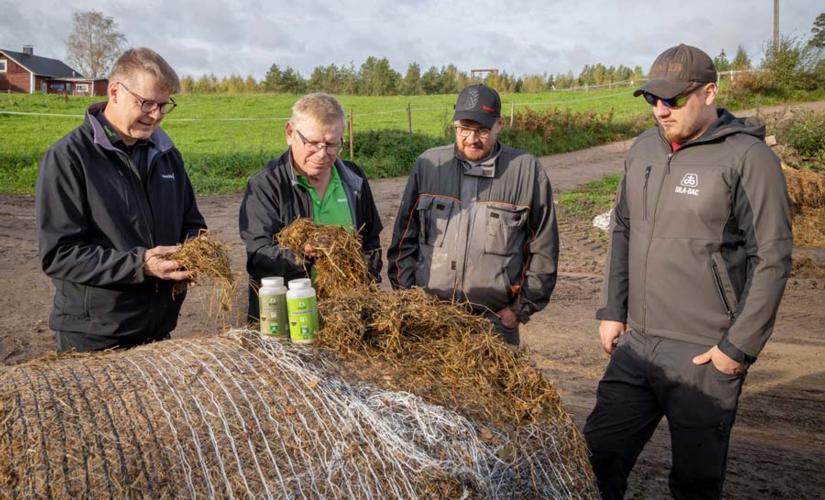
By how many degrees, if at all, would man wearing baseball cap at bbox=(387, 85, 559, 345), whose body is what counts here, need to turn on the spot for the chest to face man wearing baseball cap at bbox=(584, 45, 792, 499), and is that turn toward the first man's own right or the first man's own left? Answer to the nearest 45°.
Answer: approximately 45° to the first man's own left

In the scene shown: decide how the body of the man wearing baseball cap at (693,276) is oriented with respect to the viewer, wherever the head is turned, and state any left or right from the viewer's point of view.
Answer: facing the viewer and to the left of the viewer

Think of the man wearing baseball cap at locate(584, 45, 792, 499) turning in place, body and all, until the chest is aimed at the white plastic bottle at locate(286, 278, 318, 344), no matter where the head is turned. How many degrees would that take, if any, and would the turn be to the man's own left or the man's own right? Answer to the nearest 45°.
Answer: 0° — they already face it

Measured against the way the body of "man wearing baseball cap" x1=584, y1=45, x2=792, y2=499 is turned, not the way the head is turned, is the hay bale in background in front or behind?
behind

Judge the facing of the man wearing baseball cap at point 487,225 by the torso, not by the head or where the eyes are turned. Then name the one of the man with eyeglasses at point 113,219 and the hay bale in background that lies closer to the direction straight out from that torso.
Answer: the man with eyeglasses

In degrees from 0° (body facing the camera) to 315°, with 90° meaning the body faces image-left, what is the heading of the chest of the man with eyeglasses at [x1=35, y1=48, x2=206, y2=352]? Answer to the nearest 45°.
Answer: approximately 315°

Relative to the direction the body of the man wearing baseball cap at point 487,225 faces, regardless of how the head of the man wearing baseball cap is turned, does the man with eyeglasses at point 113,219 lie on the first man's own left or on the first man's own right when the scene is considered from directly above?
on the first man's own right

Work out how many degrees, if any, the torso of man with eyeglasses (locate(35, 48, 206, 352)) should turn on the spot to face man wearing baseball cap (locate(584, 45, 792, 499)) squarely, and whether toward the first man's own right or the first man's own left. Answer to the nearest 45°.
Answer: approximately 45° to the first man's own left

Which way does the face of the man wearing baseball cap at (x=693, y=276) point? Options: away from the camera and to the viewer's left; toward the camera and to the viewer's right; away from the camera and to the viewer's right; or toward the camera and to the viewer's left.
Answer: toward the camera and to the viewer's left

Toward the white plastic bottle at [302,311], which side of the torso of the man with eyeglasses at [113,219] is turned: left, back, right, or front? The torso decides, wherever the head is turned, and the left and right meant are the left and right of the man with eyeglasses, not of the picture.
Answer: front

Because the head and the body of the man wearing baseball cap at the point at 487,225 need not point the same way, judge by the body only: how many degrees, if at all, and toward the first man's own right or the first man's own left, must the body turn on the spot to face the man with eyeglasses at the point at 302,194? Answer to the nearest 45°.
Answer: approximately 45° to the first man's own right

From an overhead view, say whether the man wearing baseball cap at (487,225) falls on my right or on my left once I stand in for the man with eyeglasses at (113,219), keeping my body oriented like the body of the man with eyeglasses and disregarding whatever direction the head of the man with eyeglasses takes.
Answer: on my left

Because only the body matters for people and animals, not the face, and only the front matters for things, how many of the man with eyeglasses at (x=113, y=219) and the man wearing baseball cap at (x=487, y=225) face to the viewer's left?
0

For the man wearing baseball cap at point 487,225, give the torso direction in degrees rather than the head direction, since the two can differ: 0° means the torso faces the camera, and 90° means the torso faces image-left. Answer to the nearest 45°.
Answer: approximately 0°
